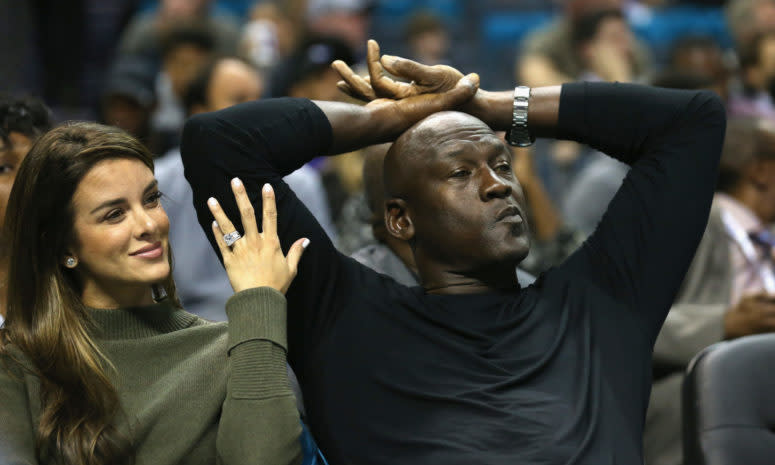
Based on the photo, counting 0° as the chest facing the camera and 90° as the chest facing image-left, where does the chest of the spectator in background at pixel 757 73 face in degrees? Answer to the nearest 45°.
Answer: approximately 315°

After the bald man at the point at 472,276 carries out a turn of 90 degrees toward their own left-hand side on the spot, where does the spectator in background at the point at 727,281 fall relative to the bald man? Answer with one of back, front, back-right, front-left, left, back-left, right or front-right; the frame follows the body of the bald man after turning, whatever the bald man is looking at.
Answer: front-left

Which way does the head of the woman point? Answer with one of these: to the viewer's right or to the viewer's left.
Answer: to the viewer's right

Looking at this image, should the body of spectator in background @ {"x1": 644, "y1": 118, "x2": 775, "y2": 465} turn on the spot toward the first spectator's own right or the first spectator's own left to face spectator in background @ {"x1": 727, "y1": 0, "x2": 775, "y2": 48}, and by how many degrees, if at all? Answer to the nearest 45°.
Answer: approximately 135° to the first spectator's own left

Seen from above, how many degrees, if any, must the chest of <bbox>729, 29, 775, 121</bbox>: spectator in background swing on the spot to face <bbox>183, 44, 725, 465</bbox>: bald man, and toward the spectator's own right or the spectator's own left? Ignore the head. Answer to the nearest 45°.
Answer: approximately 45° to the spectator's own right

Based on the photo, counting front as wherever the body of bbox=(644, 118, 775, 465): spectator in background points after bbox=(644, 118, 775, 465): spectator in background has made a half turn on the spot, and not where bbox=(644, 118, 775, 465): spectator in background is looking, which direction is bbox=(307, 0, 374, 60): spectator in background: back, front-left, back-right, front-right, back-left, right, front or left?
front

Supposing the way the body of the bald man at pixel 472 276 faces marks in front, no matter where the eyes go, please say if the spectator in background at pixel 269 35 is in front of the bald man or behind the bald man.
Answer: behind

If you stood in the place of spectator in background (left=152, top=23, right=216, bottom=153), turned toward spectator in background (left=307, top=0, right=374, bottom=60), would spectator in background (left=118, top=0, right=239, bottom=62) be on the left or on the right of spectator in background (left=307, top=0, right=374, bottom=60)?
left

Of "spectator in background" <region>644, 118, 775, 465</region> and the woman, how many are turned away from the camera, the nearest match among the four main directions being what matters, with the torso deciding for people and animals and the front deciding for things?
0

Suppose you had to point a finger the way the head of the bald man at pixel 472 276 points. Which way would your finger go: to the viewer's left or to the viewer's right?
to the viewer's right

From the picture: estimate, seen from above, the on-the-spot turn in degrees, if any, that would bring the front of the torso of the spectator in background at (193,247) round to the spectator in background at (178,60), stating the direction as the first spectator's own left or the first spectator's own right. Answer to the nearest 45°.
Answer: approximately 135° to the first spectator's own left

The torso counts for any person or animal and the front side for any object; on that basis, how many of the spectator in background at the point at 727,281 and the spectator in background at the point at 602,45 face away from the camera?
0

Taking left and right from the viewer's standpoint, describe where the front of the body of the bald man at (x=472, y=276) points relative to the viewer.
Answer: facing the viewer

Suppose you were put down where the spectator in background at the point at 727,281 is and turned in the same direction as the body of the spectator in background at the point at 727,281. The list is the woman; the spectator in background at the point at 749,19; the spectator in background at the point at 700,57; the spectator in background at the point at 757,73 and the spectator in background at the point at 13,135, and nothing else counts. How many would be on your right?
2

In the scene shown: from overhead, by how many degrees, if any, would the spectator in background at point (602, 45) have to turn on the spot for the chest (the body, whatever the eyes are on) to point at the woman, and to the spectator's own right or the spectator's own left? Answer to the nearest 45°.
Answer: approximately 45° to the spectator's own right

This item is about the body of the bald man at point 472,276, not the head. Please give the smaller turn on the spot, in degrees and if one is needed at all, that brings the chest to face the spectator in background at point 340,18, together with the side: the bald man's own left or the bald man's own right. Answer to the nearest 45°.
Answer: approximately 180°

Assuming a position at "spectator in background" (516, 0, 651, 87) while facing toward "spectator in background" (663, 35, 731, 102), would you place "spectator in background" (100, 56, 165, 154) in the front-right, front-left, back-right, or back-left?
back-right

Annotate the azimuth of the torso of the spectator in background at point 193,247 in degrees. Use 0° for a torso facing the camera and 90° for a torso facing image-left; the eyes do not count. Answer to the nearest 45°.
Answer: approximately 315°
